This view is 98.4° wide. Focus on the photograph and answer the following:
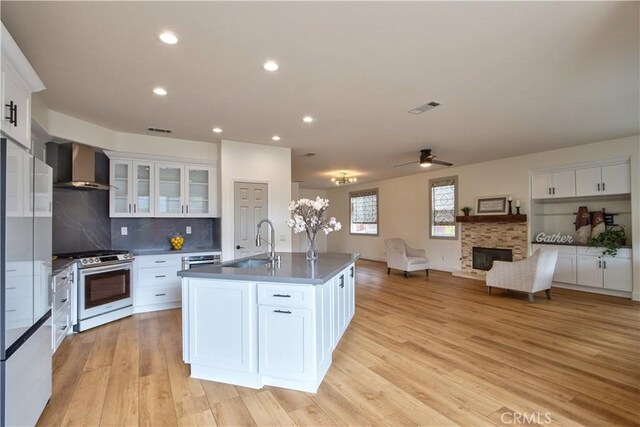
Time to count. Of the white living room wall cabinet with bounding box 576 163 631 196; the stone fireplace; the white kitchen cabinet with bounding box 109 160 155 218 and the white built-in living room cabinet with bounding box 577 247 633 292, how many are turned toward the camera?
4

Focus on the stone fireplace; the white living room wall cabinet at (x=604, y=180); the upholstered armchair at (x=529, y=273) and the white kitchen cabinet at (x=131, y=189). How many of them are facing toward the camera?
3

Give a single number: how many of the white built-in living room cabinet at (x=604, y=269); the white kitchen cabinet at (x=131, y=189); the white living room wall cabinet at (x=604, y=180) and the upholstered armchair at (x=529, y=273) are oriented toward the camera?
3

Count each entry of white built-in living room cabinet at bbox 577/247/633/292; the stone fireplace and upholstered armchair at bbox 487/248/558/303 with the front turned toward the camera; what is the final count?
2

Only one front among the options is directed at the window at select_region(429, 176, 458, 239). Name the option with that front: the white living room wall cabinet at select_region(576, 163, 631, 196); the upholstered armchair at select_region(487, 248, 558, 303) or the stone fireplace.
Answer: the upholstered armchair

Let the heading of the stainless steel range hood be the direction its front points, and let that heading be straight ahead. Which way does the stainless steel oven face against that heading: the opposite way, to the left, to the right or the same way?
the same way

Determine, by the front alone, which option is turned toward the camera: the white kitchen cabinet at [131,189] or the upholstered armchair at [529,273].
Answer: the white kitchen cabinet

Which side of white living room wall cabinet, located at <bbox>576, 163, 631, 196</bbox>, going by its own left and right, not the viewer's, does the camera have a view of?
front

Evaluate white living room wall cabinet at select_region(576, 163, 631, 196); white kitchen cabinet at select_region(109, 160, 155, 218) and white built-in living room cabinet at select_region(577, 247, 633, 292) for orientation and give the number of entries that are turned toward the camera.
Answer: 3

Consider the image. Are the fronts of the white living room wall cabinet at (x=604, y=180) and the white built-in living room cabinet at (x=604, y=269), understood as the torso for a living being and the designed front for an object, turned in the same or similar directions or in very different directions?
same or similar directions

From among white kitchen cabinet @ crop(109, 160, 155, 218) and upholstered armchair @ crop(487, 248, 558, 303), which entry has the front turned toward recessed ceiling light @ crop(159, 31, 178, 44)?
the white kitchen cabinet

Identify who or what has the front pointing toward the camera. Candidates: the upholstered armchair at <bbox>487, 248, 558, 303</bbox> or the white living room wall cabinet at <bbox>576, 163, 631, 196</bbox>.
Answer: the white living room wall cabinet

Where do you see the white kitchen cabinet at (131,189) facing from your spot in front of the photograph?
facing the viewer
